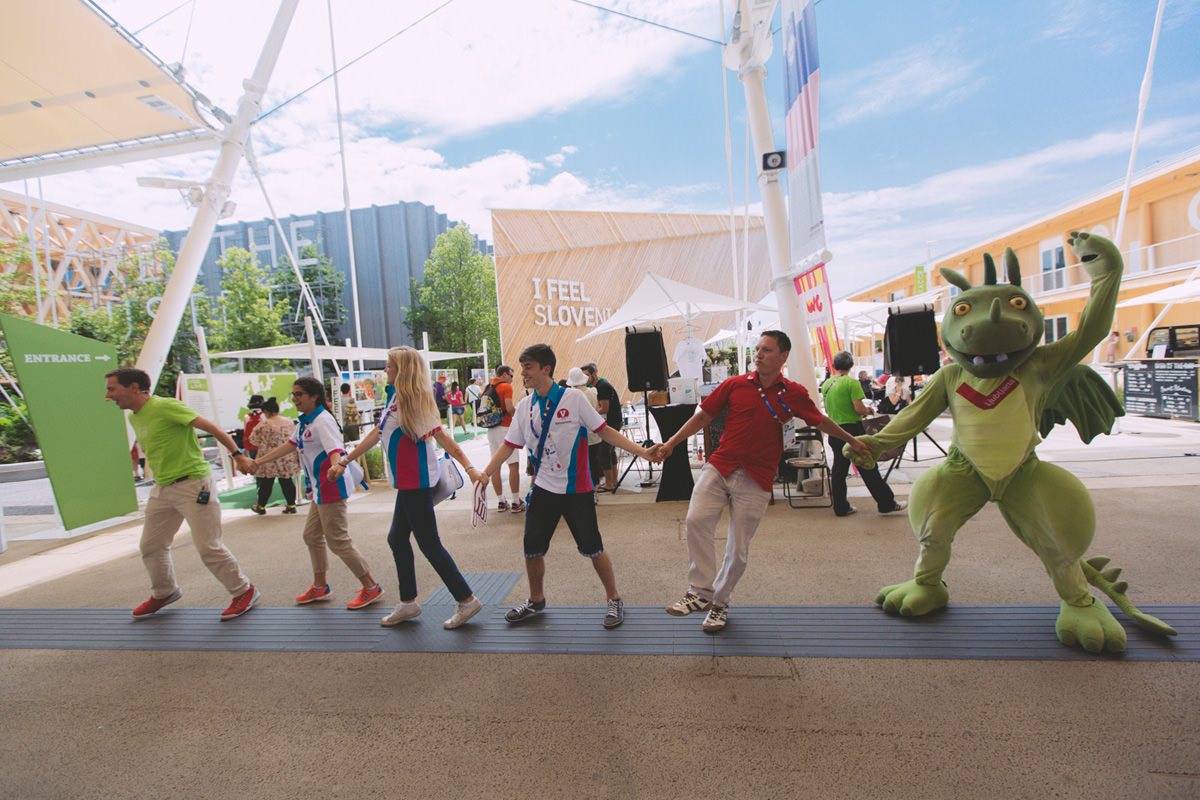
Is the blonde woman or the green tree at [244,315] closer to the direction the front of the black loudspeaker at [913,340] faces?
the blonde woman

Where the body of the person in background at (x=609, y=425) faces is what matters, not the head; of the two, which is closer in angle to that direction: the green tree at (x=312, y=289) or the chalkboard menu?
the green tree

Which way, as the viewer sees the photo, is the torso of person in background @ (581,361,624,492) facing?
to the viewer's left

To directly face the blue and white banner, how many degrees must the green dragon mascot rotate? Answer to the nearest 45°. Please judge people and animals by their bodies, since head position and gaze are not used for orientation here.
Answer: approximately 135° to its right

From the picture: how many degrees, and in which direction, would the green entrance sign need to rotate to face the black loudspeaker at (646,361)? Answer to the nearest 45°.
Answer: approximately 45° to its left

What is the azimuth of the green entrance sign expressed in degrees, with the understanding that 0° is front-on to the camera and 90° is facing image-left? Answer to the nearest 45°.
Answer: approximately 0°

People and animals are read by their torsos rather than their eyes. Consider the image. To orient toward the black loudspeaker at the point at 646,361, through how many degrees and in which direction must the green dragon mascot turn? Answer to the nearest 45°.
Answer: approximately 135° to its right

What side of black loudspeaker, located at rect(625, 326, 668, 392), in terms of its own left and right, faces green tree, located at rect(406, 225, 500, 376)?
back

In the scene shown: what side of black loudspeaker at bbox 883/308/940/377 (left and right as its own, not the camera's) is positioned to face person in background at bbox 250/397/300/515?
right

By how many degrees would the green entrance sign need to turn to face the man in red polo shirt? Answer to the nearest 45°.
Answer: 0° — it already faces them

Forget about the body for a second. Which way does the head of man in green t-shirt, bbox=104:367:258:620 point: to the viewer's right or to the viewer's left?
to the viewer's left
